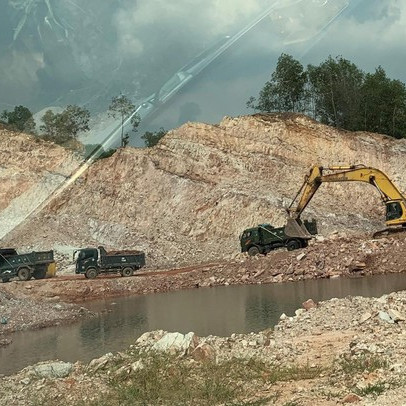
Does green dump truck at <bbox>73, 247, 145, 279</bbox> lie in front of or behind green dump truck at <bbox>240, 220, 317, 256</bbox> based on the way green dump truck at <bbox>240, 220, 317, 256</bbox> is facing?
in front

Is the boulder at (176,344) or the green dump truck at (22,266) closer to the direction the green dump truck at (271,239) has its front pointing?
the green dump truck

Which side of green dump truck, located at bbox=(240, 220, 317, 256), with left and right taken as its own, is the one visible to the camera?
left

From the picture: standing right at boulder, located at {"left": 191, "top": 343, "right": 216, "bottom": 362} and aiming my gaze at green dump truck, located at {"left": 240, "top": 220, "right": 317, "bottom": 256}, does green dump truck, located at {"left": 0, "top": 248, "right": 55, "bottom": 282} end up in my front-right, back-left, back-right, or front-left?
front-left

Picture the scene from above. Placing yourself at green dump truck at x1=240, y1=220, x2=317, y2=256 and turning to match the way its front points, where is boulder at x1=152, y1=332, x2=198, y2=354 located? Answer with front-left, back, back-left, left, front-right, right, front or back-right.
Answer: left

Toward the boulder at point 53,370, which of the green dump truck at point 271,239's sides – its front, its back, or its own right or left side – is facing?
left

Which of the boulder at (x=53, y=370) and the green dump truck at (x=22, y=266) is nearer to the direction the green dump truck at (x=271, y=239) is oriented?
the green dump truck

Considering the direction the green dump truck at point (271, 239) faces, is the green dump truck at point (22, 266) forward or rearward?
forward

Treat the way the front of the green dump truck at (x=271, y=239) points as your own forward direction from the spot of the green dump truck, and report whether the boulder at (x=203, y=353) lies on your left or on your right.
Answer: on your left

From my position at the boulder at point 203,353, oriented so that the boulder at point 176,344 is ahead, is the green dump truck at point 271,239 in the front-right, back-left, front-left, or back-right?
front-right
